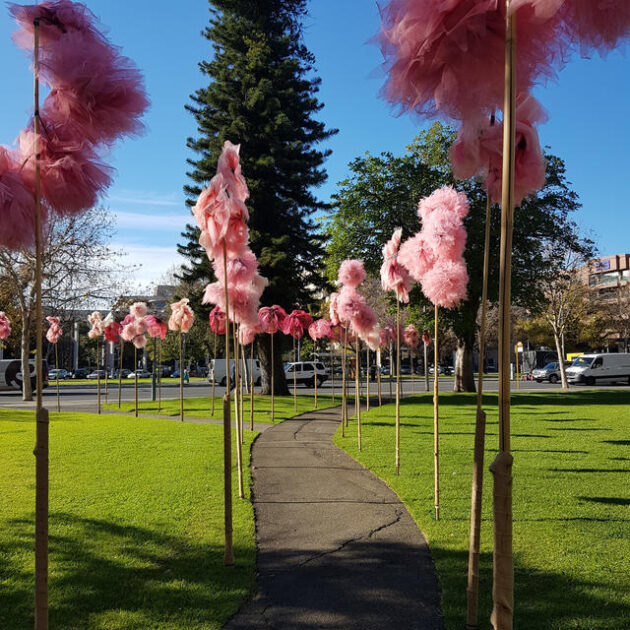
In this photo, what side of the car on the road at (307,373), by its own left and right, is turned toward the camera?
left
